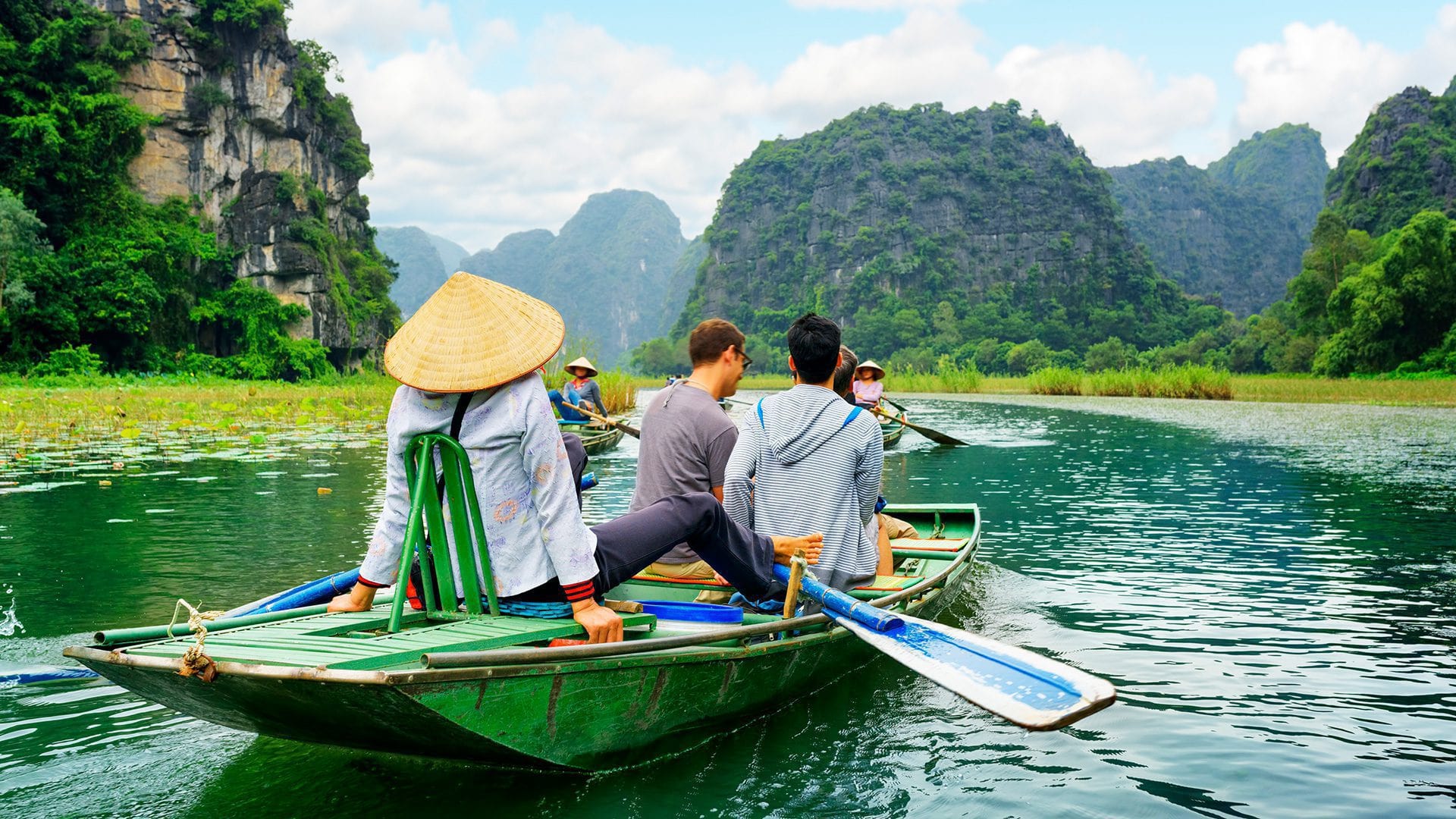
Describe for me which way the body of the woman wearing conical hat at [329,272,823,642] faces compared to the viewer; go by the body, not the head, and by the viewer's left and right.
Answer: facing away from the viewer and to the right of the viewer

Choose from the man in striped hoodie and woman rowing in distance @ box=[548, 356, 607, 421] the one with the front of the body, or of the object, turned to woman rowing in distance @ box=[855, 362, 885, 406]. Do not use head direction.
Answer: the man in striped hoodie

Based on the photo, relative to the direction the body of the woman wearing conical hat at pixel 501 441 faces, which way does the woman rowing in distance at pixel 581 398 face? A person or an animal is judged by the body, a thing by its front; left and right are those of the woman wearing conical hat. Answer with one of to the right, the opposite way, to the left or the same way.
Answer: the opposite way

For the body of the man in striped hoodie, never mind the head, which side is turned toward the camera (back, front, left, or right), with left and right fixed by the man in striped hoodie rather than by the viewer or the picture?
back

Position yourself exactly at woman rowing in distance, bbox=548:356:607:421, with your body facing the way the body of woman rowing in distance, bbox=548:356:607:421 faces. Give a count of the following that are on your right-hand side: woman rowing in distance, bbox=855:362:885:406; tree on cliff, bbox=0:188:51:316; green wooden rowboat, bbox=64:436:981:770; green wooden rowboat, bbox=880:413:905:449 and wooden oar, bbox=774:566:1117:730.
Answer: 1

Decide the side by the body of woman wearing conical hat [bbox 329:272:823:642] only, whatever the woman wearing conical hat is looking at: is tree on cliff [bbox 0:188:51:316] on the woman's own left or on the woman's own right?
on the woman's own left

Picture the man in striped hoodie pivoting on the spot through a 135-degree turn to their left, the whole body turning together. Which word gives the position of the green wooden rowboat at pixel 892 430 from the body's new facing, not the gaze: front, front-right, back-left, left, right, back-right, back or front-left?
back-right

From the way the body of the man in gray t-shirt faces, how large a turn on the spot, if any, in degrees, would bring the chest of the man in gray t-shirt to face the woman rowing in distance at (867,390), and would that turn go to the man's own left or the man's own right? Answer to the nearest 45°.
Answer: approximately 45° to the man's own left

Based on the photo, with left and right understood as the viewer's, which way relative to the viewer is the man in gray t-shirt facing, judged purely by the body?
facing away from the viewer and to the right of the viewer

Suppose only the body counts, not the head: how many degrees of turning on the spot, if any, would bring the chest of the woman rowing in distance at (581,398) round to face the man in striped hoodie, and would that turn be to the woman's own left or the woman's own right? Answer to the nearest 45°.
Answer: approximately 45° to the woman's own left

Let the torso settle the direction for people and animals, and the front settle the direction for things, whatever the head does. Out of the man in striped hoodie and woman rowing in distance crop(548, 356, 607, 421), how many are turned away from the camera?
1

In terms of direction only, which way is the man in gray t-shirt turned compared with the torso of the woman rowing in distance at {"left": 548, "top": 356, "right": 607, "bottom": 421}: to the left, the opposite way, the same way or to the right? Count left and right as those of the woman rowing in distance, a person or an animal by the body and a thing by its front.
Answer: the opposite way

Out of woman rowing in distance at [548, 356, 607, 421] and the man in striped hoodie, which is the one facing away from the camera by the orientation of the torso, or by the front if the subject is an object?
the man in striped hoodie

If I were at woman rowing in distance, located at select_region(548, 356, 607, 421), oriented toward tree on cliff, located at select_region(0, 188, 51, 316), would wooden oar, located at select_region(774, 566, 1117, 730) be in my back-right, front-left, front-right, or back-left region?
back-left

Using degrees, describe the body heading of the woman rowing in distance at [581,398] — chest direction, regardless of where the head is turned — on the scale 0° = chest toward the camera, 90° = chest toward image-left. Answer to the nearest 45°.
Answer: approximately 45°

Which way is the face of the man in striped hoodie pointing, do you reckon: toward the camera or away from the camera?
away from the camera
